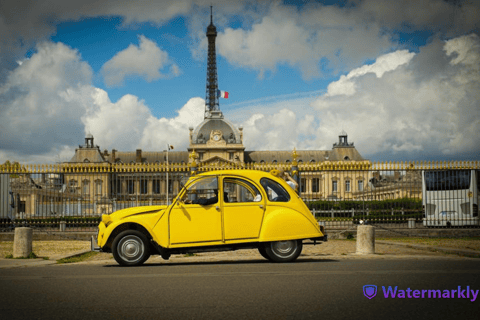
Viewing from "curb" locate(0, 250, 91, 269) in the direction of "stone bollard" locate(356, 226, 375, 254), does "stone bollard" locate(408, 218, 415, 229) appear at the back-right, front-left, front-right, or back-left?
front-left

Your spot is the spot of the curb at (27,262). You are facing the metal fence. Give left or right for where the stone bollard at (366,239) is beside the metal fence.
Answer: right

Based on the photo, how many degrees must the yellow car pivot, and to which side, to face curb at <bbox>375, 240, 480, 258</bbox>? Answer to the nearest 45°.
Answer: approximately 135° to its right

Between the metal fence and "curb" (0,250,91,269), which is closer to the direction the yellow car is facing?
the curb

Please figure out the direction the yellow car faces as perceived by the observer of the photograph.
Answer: facing to the left of the viewer

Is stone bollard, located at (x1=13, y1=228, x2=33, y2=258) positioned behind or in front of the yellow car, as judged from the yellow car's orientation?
in front

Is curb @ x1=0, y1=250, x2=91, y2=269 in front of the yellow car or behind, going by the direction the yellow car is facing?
in front

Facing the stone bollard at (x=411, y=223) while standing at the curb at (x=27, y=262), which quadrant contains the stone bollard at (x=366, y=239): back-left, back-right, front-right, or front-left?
front-right

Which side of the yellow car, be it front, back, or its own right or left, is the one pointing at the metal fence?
right

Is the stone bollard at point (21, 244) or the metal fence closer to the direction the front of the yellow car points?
the stone bollard

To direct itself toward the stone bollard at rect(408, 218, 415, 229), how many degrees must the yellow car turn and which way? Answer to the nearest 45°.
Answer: approximately 135° to its right

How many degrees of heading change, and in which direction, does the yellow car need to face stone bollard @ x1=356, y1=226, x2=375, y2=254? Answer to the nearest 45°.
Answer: approximately 135° to its right
